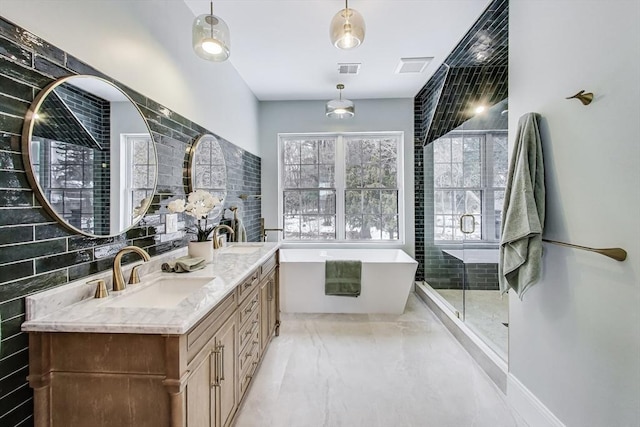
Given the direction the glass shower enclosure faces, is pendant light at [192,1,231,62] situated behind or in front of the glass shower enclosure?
in front

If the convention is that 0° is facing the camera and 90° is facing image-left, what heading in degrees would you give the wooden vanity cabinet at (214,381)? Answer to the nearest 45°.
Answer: approximately 315°

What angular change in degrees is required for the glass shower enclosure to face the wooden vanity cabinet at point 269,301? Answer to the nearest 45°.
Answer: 0° — it already faces it

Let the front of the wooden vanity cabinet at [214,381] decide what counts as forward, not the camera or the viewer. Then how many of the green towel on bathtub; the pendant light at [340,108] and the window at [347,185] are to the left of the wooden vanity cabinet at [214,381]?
3

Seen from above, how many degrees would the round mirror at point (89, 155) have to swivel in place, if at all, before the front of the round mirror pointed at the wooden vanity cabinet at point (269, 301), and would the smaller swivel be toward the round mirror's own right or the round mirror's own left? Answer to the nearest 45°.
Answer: approximately 90° to the round mirror's own left

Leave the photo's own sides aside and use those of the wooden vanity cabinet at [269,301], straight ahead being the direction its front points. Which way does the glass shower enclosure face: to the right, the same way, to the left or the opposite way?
the opposite way

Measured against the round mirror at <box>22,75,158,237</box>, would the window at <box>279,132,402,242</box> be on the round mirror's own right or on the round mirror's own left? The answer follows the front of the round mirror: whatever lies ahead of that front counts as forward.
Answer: on the round mirror's own left

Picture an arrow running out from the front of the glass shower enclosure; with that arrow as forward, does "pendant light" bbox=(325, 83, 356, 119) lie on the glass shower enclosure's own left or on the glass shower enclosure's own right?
on the glass shower enclosure's own right

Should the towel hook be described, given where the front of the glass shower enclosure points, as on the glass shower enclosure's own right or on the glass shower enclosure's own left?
on the glass shower enclosure's own left

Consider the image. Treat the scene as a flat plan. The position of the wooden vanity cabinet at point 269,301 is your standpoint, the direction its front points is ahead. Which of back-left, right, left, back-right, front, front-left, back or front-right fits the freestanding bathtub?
front-left
